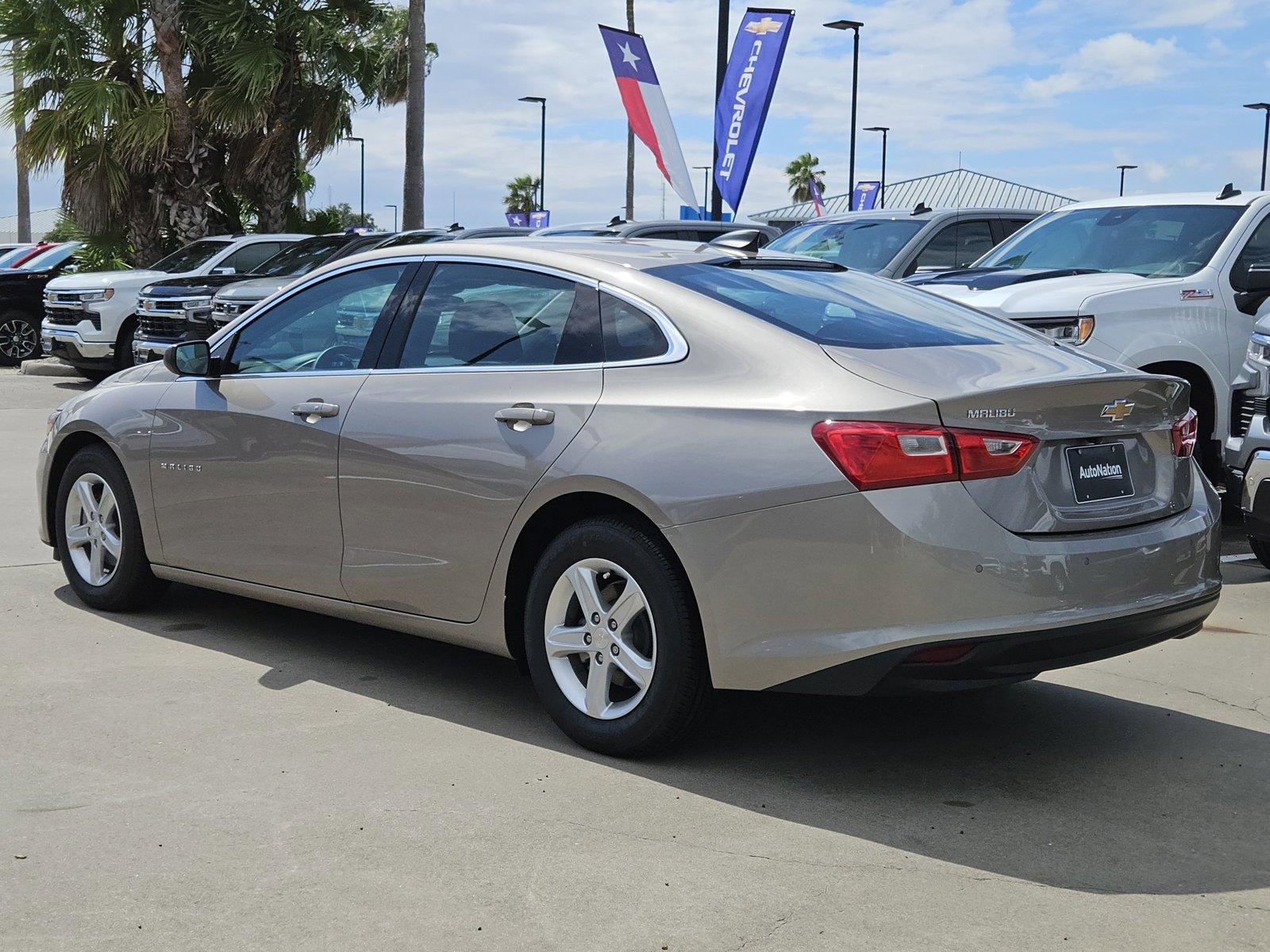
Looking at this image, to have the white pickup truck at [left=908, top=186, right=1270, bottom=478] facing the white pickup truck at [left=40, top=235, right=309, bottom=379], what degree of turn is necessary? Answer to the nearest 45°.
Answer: approximately 90° to its right

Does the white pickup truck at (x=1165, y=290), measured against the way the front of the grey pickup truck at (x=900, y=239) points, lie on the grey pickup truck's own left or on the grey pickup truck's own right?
on the grey pickup truck's own left

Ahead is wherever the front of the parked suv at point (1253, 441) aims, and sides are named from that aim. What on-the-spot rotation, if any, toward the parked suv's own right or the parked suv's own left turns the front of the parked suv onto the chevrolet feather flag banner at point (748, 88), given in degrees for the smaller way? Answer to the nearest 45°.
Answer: approximately 90° to the parked suv's own right

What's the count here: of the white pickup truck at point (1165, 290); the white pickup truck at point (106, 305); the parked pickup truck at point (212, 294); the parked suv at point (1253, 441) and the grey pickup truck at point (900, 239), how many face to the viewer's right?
0

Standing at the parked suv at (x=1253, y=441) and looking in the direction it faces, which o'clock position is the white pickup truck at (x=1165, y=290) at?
The white pickup truck is roughly at 4 o'clock from the parked suv.

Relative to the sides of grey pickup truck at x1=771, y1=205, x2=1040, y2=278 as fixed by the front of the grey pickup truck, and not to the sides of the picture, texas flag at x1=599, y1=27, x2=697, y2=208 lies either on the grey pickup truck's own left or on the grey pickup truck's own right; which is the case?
on the grey pickup truck's own right

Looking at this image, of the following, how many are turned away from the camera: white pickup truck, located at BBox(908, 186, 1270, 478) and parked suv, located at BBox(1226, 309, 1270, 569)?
0

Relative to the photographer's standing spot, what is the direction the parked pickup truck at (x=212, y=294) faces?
facing the viewer and to the left of the viewer

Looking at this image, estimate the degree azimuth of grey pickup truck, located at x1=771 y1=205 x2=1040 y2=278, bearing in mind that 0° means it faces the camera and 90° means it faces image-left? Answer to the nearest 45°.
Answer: approximately 45°

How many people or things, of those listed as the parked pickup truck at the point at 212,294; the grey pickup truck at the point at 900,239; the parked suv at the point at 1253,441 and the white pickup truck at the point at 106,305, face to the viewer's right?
0

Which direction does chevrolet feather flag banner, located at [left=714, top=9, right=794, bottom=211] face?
toward the camera

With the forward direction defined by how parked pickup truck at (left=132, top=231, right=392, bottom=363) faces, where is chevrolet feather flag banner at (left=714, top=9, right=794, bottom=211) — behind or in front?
behind

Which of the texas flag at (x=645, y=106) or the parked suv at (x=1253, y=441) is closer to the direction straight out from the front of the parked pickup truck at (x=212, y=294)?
the parked suv

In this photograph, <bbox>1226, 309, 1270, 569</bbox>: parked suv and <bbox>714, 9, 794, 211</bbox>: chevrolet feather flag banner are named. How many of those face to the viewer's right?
0

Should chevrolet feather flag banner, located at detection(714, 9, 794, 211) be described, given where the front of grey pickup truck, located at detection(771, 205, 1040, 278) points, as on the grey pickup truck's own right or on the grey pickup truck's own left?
on the grey pickup truck's own right

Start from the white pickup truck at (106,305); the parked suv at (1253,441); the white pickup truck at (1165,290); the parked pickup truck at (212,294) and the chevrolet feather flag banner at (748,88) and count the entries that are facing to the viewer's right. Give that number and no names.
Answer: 0

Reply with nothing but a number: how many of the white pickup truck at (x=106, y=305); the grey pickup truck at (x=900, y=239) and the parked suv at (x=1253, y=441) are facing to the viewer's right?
0

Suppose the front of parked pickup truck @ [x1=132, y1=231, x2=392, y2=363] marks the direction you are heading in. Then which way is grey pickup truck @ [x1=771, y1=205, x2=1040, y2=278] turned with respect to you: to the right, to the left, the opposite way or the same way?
the same way
